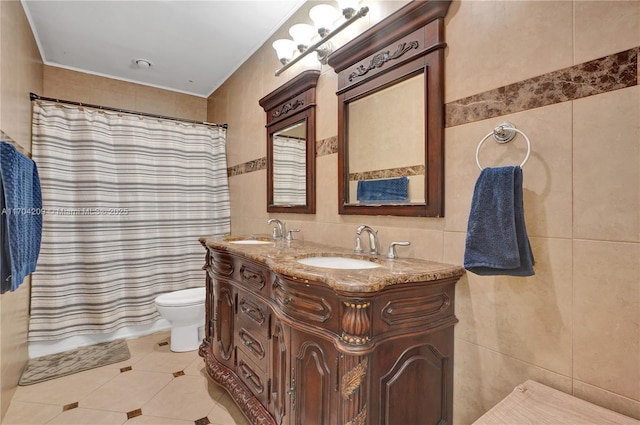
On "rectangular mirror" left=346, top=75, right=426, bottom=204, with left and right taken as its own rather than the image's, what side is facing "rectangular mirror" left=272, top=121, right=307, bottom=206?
right

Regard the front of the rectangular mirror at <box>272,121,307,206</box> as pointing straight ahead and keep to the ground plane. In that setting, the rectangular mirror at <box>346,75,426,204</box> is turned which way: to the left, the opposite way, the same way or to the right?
the same way

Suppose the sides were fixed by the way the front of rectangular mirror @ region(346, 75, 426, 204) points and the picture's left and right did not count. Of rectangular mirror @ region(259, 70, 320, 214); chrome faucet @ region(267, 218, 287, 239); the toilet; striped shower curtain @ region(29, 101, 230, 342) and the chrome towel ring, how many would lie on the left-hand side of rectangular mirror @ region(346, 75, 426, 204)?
1

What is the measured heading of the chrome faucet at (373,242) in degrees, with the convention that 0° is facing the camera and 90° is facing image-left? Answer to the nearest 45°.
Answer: approximately 45°

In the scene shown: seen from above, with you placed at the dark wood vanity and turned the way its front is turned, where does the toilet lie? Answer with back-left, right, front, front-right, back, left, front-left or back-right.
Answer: right

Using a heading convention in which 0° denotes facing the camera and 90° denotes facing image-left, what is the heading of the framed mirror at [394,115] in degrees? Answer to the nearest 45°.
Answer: approximately 45°

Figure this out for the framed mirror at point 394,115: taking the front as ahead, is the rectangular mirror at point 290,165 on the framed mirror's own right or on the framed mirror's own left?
on the framed mirror's own right

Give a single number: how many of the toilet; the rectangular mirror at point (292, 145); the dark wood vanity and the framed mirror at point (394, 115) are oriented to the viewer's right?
0

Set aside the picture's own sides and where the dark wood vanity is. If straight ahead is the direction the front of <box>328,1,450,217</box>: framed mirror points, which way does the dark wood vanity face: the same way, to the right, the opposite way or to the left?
the same way

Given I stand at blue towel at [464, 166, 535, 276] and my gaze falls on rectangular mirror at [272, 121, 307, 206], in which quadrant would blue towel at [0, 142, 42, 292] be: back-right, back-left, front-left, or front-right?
front-left

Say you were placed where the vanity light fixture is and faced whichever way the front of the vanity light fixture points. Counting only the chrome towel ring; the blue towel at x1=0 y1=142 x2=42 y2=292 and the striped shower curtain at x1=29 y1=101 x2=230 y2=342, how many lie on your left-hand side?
1

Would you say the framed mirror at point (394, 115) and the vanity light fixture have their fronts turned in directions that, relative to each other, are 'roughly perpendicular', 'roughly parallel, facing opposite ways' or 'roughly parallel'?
roughly parallel

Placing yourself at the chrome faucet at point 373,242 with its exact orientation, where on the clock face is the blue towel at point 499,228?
The blue towel is roughly at 9 o'clock from the chrome faucet.

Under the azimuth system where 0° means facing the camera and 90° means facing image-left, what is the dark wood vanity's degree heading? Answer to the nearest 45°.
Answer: approximately 45°

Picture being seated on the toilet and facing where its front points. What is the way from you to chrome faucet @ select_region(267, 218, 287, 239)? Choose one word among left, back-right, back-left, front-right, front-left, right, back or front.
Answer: back-left

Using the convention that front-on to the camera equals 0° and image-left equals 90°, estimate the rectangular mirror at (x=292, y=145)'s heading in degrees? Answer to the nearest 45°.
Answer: approximately 45°

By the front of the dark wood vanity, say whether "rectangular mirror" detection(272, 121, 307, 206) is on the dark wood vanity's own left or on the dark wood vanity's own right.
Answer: on the dark wood vanity's own right
